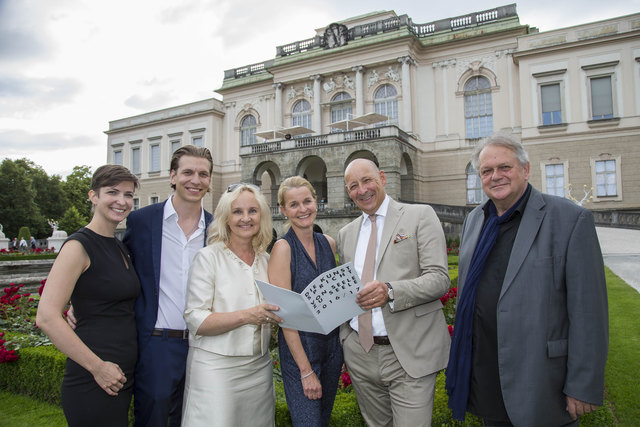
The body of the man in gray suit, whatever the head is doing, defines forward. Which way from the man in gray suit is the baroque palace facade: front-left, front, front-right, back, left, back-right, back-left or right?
back-right

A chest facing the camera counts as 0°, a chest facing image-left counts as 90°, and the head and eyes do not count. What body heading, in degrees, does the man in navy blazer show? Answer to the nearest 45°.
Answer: approximately 315°

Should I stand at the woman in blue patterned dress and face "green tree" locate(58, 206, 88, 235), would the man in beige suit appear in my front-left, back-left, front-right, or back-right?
back-right

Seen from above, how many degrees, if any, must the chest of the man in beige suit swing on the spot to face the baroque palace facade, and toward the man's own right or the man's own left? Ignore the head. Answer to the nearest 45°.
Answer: approximately 135° to the man's own right

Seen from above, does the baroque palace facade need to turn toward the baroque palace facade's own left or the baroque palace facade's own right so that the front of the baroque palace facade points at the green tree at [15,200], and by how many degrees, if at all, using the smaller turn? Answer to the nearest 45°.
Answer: approximately 45° to the baroque palace facade's own right

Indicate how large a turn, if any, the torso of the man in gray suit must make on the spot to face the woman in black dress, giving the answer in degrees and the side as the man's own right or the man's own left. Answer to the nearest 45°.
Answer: approximately 45° to the man's own right

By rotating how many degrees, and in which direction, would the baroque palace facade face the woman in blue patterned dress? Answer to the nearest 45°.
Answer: approximately 45° to its left

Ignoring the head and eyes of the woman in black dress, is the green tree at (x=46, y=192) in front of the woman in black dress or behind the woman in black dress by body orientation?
behind
